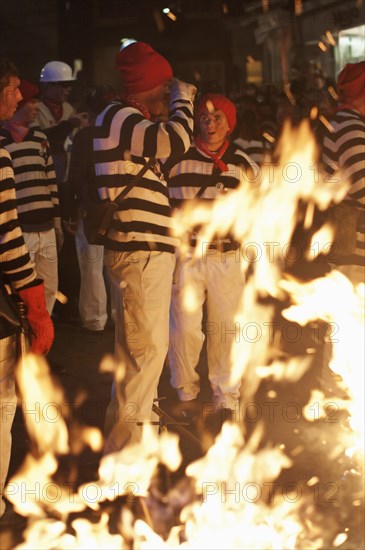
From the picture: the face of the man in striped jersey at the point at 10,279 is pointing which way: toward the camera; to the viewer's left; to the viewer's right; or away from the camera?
to the viewer's right

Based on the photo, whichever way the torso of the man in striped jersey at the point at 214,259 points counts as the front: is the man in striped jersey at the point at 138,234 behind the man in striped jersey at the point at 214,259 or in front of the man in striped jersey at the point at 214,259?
in front

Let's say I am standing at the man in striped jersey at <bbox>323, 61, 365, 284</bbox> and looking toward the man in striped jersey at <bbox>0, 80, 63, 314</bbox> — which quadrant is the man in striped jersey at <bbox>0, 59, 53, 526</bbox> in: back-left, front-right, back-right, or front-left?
front-left

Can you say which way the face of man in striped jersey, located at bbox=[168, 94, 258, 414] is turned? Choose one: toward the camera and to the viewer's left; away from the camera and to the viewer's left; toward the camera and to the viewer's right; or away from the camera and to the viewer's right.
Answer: toward the camera and to the viewer's left

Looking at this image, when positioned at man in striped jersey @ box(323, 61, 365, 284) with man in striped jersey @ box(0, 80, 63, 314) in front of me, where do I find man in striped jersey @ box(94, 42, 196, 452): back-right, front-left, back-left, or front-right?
front-left

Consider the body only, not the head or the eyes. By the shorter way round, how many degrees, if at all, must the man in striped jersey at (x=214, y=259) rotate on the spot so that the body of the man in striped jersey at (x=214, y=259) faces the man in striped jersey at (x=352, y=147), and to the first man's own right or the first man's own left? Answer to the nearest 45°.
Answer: approximately 90° to the first man's own left

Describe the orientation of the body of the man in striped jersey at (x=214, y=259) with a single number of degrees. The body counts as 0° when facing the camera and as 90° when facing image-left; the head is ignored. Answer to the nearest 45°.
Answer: approximately 0°

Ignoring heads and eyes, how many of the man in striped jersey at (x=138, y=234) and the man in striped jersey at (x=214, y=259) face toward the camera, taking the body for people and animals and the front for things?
1

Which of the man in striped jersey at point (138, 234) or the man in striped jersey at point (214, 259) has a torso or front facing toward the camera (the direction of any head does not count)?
the man in striped jersey at point (214, 259)
